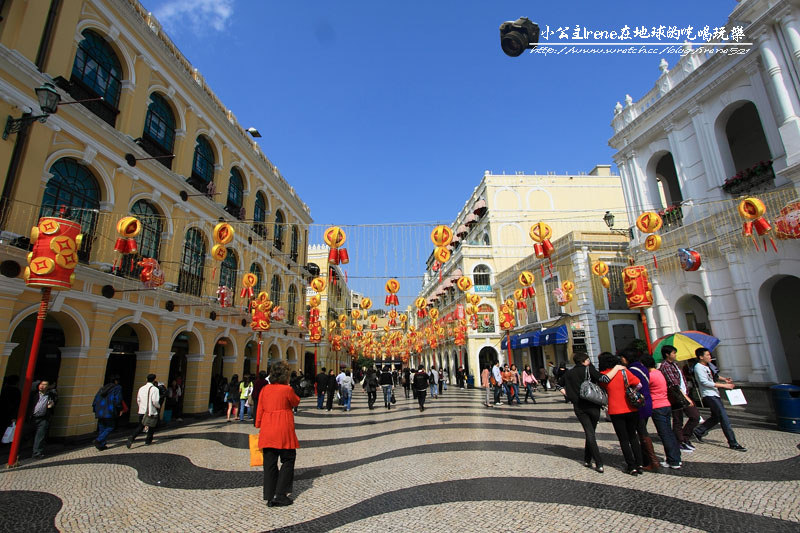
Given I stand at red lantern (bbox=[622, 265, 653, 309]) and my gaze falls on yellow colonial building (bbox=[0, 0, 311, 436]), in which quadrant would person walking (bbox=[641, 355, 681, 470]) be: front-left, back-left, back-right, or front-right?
front-left

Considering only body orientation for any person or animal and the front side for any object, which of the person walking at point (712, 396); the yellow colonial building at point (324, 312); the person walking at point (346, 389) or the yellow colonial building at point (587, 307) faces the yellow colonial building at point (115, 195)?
the yellow colonial building at point (587, 307)

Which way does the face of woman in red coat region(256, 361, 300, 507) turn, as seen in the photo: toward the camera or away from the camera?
away from the camera

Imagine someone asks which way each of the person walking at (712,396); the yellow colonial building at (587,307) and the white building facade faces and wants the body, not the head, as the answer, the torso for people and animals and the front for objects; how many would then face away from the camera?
0

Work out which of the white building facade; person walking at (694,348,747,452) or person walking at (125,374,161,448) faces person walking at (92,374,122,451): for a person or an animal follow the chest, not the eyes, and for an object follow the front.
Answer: the white building facade

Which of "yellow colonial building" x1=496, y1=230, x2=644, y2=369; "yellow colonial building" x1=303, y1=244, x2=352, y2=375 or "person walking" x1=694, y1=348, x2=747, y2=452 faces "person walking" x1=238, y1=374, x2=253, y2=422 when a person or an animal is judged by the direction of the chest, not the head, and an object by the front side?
"yellow colonial building" x1=496, y1=230, x2=644, y2=369

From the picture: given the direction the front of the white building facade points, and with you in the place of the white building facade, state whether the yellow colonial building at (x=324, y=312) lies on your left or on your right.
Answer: on your right

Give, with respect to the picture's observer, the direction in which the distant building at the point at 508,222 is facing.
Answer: facing the viewer and to the left of the viewer

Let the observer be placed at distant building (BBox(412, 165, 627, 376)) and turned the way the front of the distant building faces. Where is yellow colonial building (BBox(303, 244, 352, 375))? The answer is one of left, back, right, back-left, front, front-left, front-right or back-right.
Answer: front-right

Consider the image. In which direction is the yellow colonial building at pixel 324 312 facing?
to the viewer's right

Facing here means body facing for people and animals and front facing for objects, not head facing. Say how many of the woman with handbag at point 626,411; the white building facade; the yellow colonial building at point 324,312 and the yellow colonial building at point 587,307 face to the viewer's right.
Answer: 1

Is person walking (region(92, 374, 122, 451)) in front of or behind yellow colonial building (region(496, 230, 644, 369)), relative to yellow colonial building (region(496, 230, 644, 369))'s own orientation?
in front

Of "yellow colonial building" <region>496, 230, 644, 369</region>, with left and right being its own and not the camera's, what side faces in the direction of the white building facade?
left

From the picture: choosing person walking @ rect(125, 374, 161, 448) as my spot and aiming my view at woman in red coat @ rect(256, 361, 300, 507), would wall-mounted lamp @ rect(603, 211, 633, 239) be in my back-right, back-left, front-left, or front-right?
front-left

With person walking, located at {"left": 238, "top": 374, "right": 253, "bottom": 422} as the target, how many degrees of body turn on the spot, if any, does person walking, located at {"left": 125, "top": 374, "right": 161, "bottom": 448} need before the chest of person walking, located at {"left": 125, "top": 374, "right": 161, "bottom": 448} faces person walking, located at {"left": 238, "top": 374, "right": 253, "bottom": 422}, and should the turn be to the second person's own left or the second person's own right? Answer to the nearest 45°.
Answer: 0° — they already face them
